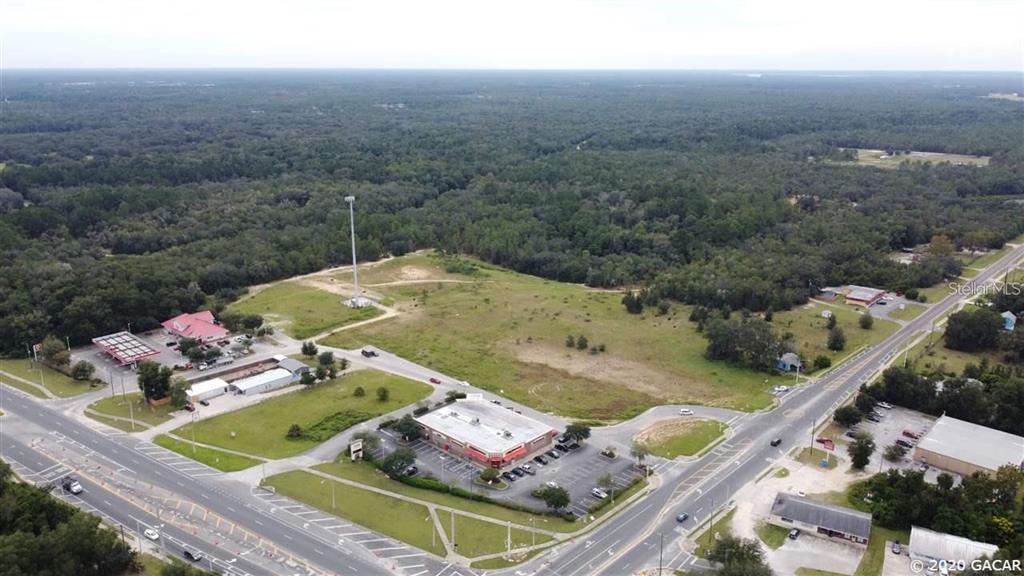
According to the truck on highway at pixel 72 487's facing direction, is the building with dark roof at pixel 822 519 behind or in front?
in front

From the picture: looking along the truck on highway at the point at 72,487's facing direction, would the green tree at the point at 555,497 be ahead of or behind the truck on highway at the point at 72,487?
ahead

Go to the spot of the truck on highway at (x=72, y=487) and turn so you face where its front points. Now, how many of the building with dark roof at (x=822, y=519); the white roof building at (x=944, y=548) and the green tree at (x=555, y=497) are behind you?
0

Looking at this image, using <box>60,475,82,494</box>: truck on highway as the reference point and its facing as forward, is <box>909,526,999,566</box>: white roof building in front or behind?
in front
